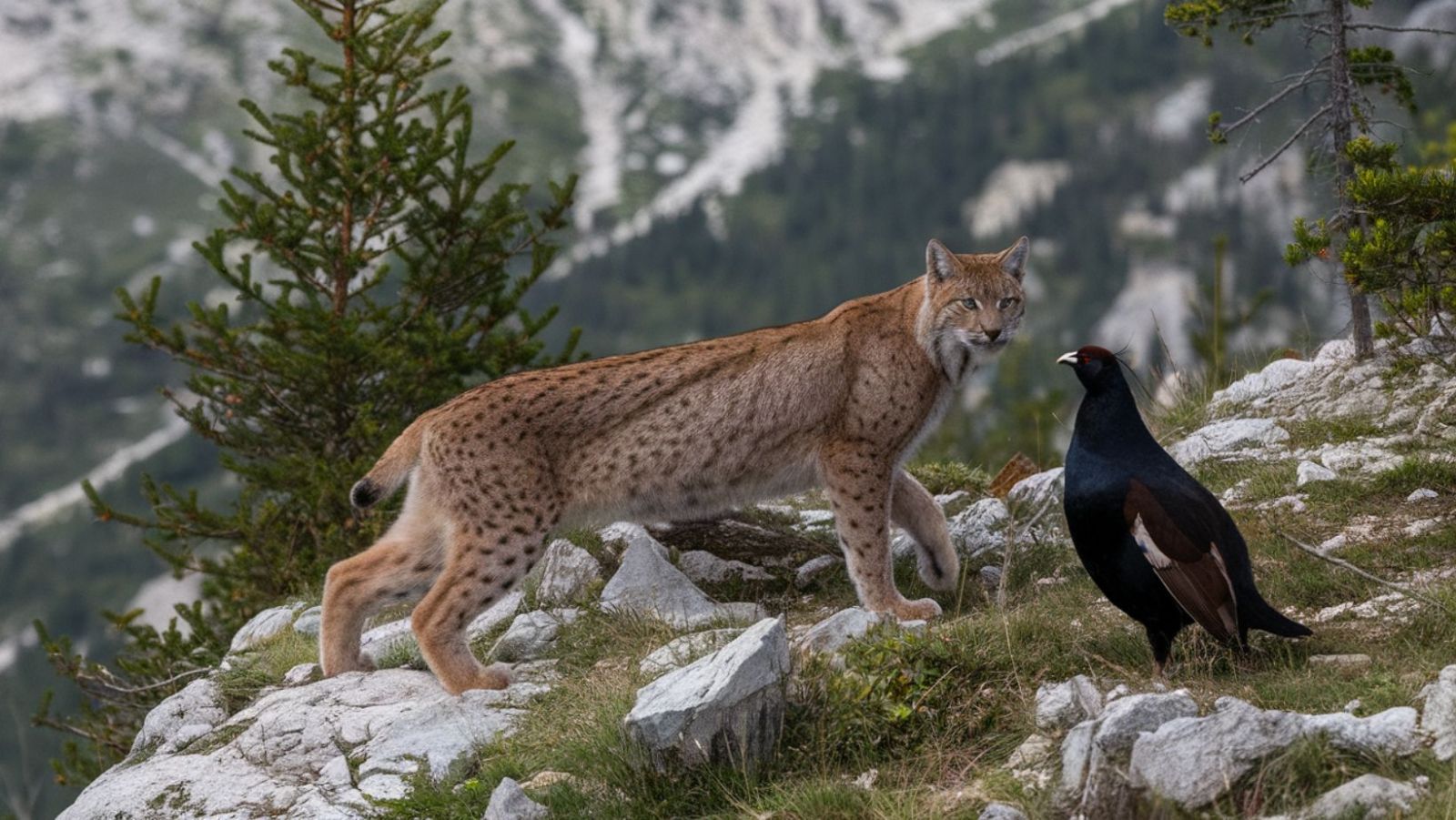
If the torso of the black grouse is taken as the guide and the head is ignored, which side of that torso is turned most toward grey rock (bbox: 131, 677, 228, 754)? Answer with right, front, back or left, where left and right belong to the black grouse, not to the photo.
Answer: front

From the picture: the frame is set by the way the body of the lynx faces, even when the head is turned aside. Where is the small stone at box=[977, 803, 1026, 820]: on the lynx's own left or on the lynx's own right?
on the lynx's own right

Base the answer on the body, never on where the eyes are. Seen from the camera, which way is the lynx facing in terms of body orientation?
to the viewer's right

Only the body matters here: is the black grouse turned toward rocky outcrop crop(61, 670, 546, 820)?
yes

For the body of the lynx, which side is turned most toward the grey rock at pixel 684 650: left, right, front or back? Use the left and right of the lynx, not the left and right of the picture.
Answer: right

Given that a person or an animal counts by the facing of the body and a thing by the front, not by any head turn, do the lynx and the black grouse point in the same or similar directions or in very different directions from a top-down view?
very different directions

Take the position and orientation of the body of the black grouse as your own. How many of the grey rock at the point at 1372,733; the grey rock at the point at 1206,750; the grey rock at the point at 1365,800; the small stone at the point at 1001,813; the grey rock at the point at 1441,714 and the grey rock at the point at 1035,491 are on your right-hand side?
1

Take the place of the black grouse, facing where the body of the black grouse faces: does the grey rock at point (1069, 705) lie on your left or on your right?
on your left

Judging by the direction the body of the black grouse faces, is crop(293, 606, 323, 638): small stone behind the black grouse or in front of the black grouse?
in front

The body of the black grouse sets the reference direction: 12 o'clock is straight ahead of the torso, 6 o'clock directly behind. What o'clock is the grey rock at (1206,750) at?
The grey rock is roughly at 9 o'clock from the black grouse.

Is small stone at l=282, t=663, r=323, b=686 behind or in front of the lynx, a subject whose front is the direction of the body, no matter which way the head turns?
behind

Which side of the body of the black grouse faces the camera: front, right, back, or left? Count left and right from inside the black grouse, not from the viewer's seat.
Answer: left
